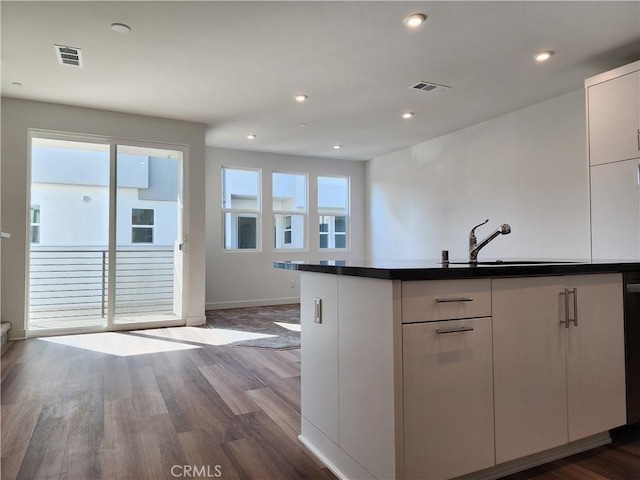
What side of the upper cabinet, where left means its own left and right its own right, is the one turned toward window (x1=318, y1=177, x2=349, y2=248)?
right

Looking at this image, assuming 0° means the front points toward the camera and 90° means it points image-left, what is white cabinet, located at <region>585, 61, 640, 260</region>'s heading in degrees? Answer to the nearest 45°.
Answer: approximately 45°

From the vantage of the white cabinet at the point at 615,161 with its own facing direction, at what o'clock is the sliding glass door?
The sliding glass door is roughly at 1 o'clock from the white cabinet.

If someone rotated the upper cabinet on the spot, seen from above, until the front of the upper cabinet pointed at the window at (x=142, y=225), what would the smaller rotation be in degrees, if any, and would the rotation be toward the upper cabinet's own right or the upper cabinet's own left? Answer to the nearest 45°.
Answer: approximately 45° to the upper cabinet's own right

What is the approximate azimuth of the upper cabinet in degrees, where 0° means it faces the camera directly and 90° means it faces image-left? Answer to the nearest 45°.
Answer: approximately 45°

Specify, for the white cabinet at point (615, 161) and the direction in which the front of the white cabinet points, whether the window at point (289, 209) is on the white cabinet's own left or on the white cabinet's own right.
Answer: on the white cabinet's own right

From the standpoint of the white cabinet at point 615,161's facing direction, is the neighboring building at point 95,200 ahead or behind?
ahead

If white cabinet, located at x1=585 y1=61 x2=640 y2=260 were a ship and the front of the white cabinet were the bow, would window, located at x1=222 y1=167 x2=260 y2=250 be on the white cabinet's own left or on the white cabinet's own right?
on the white cabinet's own right

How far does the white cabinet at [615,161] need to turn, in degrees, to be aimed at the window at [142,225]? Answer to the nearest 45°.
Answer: approximately 45° to its right
